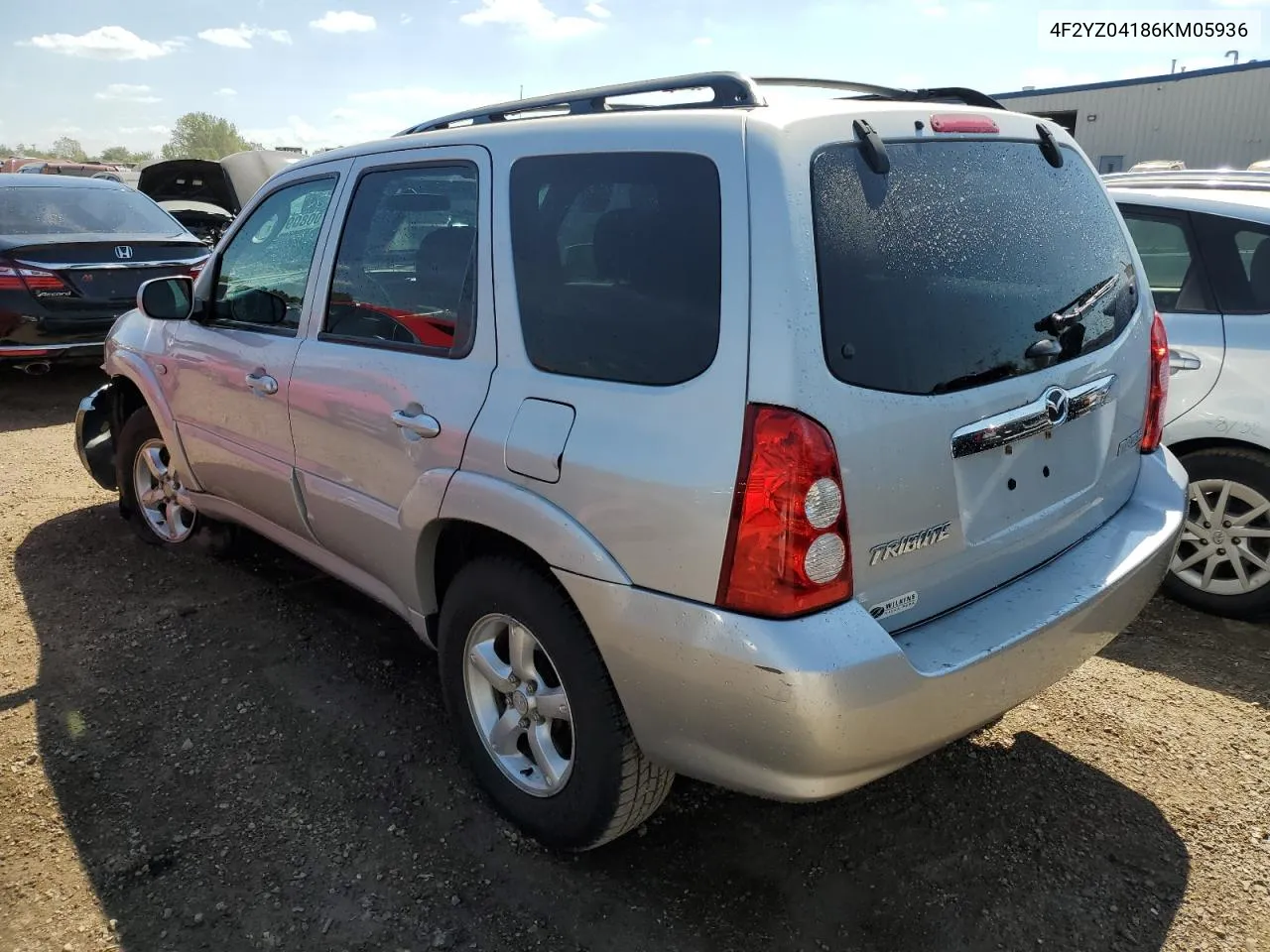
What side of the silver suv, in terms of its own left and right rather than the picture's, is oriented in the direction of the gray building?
right

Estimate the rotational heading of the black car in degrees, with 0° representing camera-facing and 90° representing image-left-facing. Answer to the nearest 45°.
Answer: approximately 135°

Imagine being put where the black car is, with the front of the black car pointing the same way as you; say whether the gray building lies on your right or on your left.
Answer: on your right

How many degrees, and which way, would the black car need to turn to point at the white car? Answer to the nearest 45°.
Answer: approximately 180°

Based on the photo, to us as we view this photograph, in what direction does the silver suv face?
facing away from the viewer and to the left of the viewer

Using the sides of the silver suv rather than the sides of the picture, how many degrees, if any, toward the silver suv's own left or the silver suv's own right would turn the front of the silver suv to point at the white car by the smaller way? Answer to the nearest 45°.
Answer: approximately 90° to the silver suv's own right
